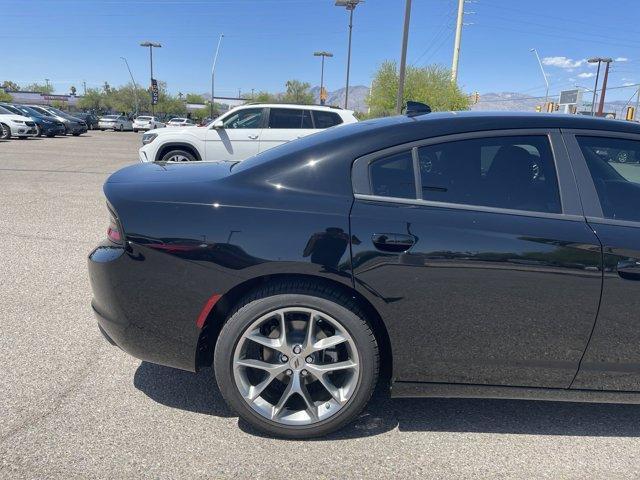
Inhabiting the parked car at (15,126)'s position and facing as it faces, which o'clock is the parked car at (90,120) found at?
the parked car at (90,120) is roughly at 8 o'clock from the parked car at (15,126).

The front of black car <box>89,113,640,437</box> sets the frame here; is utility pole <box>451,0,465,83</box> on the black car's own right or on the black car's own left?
on the black car's own left

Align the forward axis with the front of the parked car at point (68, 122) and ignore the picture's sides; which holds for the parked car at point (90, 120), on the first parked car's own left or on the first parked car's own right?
on the first parked car's own left

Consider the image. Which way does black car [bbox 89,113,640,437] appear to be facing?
to the viewer's right

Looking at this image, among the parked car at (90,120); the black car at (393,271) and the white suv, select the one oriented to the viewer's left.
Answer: the white suv

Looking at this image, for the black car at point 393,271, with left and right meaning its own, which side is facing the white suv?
left

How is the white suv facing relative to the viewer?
to the viewer's left

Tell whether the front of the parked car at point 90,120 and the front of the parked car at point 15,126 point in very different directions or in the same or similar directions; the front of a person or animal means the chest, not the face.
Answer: same or similar directions

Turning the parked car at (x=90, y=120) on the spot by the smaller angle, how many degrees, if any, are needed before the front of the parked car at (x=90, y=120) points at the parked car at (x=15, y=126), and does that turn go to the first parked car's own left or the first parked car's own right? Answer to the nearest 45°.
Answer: approximately 45° to the first parked car's own right

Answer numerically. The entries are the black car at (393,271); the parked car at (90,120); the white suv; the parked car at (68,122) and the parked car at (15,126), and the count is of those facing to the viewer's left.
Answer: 1

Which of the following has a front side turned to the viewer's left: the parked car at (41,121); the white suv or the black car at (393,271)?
the white suv

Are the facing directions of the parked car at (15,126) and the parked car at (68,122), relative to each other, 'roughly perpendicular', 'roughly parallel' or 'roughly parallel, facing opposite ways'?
roughly parallel

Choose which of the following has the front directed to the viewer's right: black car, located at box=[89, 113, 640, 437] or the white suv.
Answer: the black car
